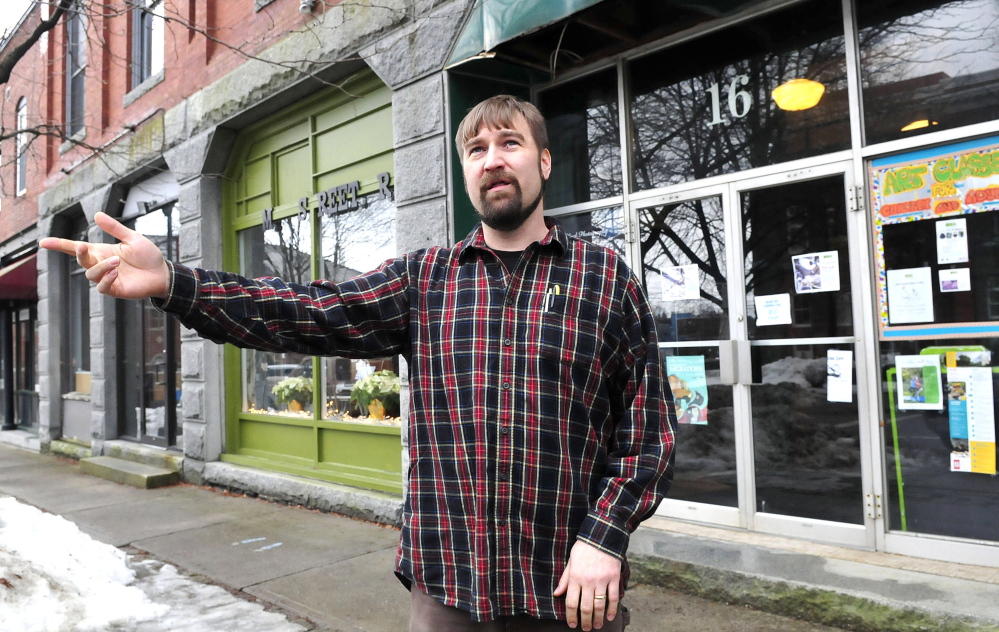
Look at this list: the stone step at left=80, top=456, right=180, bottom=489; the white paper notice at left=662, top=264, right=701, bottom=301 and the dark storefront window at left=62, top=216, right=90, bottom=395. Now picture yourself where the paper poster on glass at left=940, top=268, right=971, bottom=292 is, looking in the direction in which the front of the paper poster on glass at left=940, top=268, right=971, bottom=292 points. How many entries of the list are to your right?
3

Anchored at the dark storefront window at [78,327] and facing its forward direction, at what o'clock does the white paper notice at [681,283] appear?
The white paper notice is roughly at 10 o'clock from the dark storefront window.

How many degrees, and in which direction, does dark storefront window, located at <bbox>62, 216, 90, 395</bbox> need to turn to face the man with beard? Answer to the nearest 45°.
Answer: approximately 45° to its left

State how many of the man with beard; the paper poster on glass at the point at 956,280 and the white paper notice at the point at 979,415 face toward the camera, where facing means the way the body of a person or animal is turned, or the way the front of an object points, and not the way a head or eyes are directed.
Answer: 3

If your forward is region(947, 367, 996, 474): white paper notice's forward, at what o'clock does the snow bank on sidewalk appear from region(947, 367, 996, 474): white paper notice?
The snow bank on sidewalk is roughly at 2 o'clock from the white paper notice.

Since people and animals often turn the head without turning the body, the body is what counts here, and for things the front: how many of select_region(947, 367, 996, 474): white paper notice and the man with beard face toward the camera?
2

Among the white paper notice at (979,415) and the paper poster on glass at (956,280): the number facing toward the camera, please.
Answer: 2

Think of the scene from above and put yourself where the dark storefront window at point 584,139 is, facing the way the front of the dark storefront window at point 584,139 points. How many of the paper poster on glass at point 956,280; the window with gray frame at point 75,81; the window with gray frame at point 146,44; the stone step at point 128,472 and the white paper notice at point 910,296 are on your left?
2

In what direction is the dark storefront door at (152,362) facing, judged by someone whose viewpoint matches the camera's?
facing the viewer and to the left of the viewer

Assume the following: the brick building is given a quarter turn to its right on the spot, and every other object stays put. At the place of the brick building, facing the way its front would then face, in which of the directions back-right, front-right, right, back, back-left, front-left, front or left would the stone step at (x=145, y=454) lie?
front

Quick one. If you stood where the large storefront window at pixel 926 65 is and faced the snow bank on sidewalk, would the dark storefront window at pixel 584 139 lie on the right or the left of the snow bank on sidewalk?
right

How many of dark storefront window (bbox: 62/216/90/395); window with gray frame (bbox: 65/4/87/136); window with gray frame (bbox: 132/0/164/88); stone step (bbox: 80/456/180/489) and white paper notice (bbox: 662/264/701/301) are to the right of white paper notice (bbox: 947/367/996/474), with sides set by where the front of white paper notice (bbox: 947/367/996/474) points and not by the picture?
5
